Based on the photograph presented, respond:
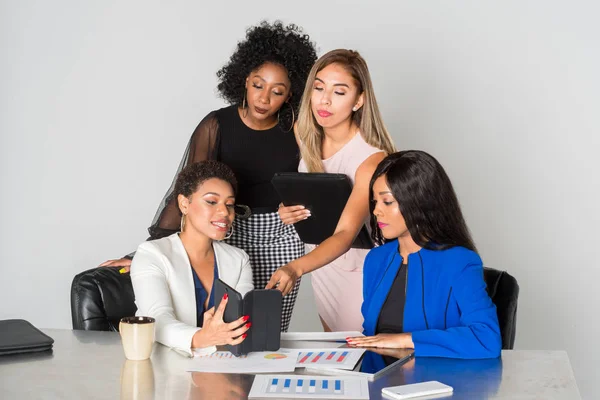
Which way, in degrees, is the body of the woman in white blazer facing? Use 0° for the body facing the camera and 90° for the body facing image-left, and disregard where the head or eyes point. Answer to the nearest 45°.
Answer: approximately 315°

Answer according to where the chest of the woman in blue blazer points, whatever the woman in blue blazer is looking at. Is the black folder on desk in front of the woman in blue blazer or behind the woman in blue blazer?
in front

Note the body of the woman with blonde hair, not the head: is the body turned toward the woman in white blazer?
yes

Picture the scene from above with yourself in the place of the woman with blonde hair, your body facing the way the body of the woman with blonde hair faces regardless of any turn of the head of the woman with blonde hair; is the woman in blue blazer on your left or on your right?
on your left

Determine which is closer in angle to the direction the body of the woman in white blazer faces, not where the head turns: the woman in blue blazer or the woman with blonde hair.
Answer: the woman in blue blazer

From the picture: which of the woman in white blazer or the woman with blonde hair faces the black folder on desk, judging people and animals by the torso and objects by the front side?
the woman with blonde hair

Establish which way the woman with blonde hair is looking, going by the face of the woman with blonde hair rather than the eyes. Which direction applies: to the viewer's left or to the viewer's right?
to the viewer's left

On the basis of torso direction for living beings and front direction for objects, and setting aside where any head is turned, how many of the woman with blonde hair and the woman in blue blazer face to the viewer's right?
0

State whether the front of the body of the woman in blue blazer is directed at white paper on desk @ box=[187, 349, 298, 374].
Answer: yes

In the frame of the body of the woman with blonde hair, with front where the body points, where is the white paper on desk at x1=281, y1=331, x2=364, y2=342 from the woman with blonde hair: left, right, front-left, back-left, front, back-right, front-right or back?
front-left

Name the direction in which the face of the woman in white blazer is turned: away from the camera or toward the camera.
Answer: toward the camera

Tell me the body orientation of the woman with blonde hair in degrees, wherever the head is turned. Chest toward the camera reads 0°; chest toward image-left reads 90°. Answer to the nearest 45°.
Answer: approximately 45°

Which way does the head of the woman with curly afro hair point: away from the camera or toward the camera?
toward the camera

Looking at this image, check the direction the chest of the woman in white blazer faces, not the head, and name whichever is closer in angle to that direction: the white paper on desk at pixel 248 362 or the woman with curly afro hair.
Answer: the white paper on desk

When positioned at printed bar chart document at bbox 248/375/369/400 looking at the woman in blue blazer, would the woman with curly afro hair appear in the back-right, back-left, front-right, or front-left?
front-left

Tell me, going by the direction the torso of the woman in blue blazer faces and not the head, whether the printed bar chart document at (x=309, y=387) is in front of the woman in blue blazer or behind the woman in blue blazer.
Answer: in front

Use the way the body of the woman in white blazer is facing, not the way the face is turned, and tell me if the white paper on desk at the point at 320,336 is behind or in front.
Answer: in front

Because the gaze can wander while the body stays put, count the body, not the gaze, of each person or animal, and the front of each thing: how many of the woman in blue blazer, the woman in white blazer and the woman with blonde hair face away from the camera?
0
